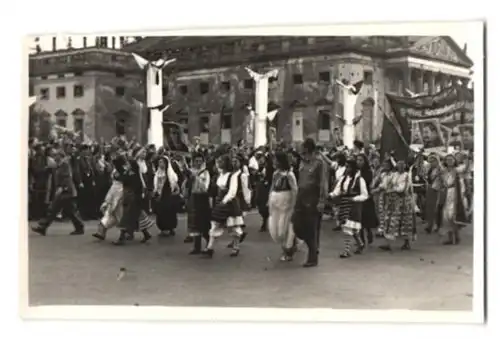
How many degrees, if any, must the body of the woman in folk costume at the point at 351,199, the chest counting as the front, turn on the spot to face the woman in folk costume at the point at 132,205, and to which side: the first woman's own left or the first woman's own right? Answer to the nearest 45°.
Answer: approximately 45° to the first woman's own right

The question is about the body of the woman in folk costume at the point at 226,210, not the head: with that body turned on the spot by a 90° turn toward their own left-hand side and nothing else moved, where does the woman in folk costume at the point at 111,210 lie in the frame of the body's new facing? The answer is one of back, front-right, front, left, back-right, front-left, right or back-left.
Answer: back-right

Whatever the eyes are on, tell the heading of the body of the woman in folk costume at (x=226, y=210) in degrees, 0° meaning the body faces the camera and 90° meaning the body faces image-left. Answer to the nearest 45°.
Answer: approximately 45°

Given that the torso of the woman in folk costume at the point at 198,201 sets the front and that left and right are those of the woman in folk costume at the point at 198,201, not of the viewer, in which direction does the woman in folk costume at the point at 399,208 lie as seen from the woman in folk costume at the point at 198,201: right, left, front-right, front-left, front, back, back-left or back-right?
back-left

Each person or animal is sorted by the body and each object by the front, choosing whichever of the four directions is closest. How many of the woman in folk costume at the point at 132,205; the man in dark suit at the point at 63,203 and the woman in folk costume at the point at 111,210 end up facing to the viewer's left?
3

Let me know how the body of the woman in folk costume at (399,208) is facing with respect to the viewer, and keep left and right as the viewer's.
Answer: facing the viewer and to the left of the viewer

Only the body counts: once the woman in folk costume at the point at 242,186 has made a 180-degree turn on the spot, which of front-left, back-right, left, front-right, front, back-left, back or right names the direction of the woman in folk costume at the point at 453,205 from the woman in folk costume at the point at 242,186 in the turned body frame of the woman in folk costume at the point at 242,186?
front-right

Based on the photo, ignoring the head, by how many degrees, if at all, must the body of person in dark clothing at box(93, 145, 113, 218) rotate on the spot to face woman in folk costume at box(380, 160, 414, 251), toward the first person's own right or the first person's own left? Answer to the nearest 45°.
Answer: approximately 135° to the first person's own left
